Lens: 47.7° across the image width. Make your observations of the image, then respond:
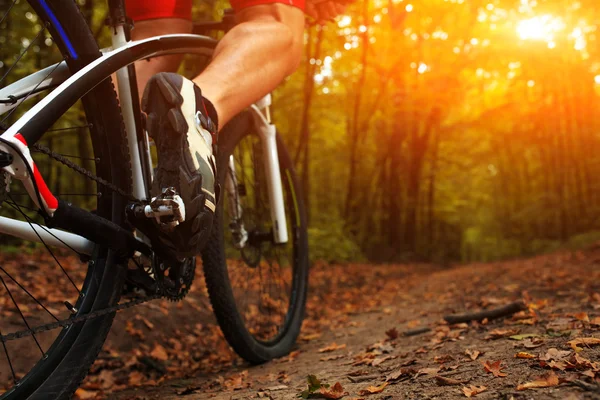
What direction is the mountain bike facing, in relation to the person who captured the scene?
facing away from the viewer and to the right of the viewer

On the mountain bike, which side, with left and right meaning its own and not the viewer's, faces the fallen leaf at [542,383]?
right

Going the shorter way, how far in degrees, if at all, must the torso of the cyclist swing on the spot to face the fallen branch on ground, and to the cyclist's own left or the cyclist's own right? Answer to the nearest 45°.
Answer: approximately 90° to the cyclist's own right

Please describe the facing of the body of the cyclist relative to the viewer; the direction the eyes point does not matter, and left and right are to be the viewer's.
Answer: facing away from the viewer and to the right of the viewer

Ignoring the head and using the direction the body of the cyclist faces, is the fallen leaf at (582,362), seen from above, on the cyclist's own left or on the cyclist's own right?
on the cyclist's own right

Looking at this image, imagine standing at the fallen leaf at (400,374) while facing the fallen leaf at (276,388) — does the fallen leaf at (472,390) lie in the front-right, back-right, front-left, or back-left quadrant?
back-left

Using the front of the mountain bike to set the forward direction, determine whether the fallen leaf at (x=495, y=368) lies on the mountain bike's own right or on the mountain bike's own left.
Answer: on the mountain bike's own right
